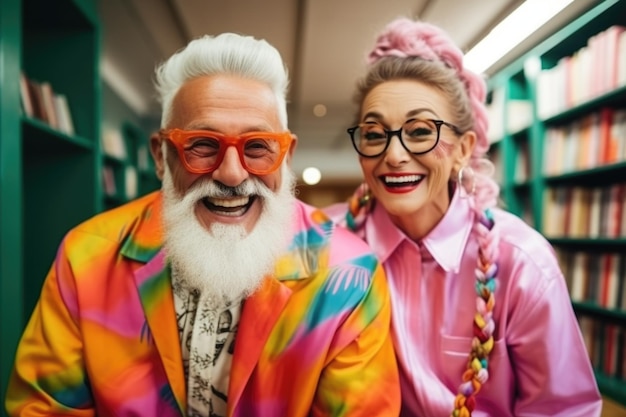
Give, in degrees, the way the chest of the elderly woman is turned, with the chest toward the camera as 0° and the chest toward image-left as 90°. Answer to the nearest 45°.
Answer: approximately 45°

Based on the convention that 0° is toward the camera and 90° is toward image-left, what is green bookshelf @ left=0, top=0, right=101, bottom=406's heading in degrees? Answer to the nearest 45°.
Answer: approximately 315°

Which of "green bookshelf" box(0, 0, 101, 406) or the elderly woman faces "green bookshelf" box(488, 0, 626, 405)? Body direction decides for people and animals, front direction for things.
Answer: "green bookshelf" box(0, 0, 101, 406)

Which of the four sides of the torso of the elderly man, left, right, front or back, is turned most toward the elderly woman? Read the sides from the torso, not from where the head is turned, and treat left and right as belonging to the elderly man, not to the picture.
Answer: left

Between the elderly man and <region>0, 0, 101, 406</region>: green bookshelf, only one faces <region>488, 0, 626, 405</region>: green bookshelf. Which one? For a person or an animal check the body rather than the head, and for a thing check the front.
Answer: <region>0, 0, 101, 406</region>: green bookshelf
